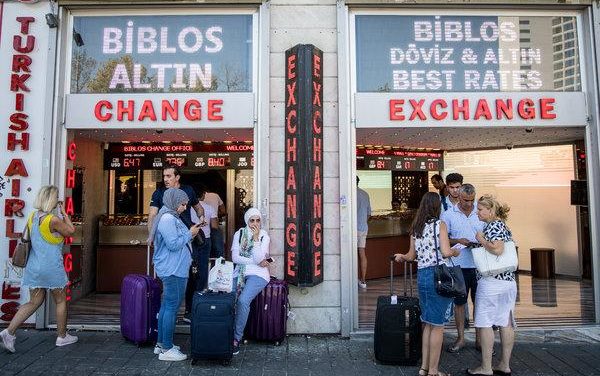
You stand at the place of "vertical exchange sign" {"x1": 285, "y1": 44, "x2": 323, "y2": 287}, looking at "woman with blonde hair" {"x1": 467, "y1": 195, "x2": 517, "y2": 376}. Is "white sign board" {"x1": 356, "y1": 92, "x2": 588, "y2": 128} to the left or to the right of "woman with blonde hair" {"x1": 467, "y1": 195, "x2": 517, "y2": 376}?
left

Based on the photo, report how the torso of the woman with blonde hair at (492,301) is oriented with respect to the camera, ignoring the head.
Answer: to the viewer's left

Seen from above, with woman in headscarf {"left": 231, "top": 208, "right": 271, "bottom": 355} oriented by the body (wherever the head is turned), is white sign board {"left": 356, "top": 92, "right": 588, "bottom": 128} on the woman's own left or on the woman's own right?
on the woman's own left

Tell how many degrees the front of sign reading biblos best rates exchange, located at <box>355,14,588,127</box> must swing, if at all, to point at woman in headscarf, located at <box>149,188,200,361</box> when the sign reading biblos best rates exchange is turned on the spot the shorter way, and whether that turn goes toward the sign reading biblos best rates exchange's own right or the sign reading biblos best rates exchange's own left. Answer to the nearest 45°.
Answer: approximately 45° to the sign reading biblos best rates exchange's own right

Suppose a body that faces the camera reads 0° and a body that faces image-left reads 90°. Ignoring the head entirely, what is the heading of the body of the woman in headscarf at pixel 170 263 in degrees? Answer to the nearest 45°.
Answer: approximately 270°

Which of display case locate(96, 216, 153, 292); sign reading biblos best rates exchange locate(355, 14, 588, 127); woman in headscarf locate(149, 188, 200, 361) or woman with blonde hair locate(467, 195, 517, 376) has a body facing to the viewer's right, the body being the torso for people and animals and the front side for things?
the woman in headscarf
